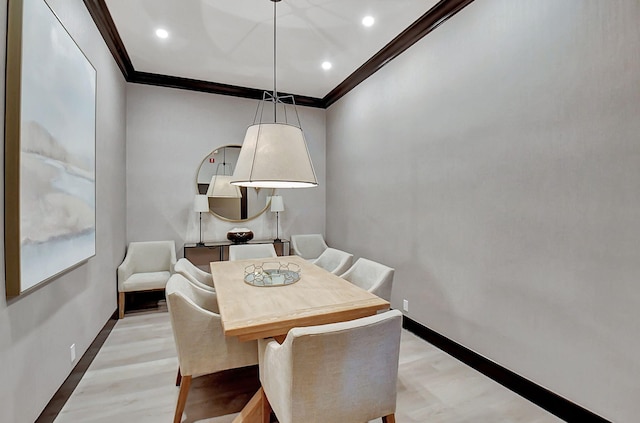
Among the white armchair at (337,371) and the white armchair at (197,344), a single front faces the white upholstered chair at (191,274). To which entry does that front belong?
the white armchair at (337,371)

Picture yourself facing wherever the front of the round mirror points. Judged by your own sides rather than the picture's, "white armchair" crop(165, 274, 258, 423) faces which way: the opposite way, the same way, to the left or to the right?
to the left

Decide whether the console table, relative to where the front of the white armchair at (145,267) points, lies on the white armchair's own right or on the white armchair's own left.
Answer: on the white armchair's own left

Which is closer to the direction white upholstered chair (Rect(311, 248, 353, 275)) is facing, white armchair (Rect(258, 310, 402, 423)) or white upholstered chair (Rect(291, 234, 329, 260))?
the white armchair

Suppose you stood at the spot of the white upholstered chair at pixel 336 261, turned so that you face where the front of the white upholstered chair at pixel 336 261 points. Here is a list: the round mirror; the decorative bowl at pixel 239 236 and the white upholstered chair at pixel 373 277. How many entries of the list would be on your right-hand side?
2

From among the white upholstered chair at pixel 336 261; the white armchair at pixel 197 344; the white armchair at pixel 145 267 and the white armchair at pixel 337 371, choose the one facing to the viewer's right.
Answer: the white armchair at pixel 197 344

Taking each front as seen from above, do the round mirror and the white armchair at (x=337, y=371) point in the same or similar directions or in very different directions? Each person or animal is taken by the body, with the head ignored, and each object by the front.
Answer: very different directions

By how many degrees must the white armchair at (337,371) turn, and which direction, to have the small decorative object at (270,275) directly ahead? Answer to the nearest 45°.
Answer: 0° — it already faces it

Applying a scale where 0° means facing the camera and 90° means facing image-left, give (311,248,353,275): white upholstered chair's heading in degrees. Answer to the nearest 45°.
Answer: approximately 45°

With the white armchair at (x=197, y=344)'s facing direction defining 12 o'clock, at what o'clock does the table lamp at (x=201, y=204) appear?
The table lamp is roughly at 9 o'clock from the white armchair.

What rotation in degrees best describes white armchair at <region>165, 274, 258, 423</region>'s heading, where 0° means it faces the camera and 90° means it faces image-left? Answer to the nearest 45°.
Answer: approximately 270°

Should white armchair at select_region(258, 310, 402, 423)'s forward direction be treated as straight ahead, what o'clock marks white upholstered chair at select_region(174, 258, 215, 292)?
The white upholstered chair is roughly at 12 o'clock from the white armchair.

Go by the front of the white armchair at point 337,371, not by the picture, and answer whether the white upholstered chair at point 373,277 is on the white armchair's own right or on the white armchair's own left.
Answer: on the white armchair's own right
